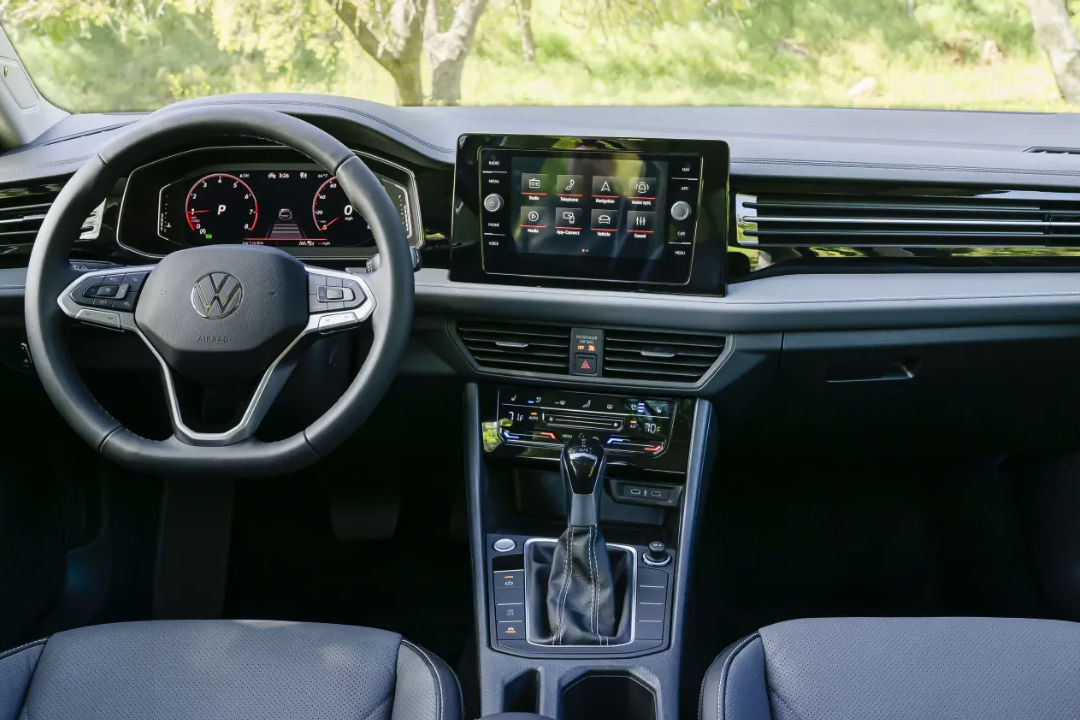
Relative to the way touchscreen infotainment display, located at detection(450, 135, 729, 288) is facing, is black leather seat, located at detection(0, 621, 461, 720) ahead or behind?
ahead

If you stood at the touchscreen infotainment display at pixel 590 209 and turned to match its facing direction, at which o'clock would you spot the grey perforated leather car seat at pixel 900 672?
The grey perforated leather car seat is roughly at 11 o'clock from the touchscreen infotainment display.

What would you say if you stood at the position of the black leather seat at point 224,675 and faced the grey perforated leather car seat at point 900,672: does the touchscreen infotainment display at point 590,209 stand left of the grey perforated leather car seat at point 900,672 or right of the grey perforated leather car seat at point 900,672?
left

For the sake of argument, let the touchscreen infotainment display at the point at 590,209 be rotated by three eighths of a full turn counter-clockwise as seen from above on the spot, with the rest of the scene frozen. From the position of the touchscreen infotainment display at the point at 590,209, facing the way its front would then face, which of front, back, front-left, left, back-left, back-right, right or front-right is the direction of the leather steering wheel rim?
back

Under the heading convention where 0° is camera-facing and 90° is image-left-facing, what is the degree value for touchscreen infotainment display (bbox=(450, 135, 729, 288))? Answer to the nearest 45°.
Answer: approximately 0°
